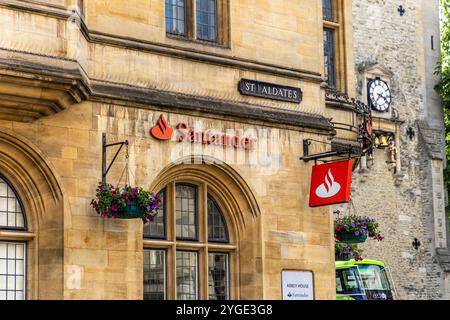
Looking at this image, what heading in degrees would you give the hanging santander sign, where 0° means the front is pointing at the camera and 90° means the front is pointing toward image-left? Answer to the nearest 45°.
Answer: approximately 45°

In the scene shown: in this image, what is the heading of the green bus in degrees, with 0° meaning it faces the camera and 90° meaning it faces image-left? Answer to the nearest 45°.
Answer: approximately 315°

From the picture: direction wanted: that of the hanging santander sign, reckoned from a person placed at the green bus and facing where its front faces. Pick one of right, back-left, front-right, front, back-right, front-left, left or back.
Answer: front-right

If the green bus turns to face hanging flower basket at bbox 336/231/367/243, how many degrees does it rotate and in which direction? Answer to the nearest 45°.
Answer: approximately 45° to its right

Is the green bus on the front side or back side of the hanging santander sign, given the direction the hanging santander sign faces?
on the back side

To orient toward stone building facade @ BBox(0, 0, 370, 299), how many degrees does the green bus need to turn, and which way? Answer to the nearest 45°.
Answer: approximately 45° to its right

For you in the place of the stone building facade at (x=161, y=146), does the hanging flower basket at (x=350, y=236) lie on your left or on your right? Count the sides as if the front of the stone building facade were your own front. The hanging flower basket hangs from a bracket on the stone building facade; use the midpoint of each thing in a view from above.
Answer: on your left

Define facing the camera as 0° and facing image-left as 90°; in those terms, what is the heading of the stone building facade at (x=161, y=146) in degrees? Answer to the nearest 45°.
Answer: approximately 315°

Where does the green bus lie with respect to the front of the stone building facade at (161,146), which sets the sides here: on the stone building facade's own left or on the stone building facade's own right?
on the stone building facade's own left
